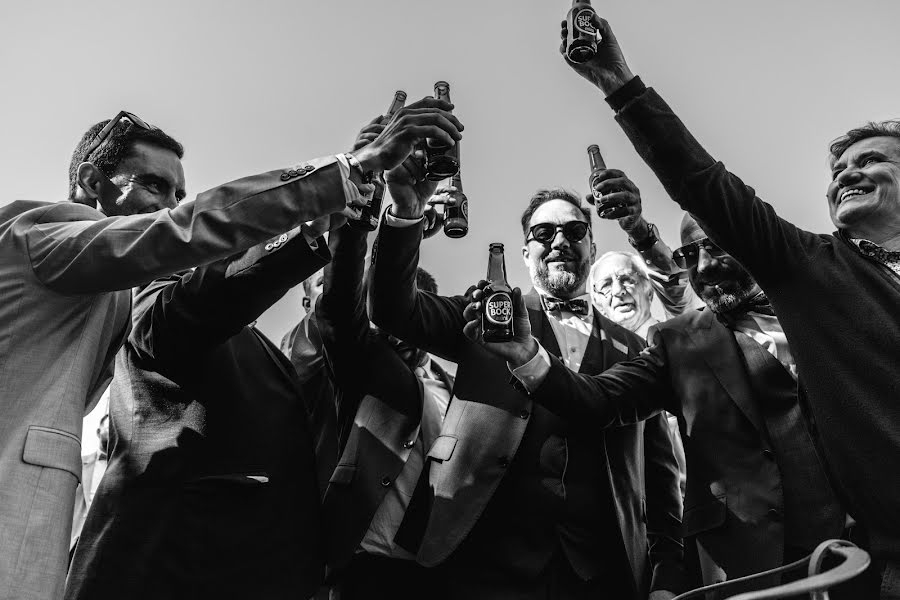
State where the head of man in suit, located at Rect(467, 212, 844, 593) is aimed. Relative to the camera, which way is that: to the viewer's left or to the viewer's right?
to the viewer's left

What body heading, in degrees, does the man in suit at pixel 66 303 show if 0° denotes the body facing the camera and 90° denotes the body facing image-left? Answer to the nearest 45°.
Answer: approximately 270°

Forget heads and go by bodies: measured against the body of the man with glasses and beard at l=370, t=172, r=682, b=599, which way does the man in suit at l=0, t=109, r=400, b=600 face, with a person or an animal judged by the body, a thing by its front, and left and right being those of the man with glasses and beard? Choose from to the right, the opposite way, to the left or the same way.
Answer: to the left

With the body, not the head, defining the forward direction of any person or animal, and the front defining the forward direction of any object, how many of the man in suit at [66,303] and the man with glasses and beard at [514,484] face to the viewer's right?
1

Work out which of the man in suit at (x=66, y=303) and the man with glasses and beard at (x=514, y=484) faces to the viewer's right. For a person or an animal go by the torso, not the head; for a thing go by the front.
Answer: the man in suit

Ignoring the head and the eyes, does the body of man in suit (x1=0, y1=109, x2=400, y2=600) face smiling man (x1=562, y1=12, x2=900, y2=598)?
yes

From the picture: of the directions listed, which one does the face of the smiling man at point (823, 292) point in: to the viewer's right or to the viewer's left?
to the viewer's left

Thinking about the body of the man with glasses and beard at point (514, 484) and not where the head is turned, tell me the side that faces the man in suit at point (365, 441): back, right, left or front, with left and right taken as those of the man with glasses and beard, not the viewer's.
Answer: right

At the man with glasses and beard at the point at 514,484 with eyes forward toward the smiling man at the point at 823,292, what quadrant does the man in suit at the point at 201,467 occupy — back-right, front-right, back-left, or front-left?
back-right

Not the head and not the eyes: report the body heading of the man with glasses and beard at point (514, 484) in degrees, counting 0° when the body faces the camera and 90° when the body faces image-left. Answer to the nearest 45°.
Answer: approximately 0°

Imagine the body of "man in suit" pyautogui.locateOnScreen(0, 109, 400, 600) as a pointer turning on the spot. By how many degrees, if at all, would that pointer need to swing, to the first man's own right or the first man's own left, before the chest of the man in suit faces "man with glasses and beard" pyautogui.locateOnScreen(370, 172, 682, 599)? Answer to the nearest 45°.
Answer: approximately 45° to the first man's own left
